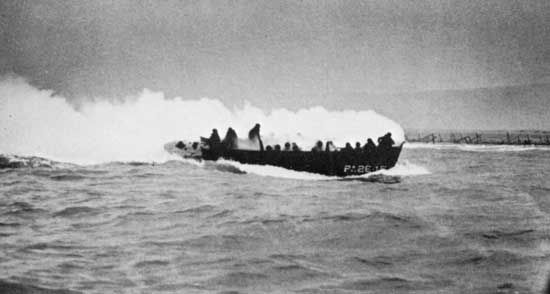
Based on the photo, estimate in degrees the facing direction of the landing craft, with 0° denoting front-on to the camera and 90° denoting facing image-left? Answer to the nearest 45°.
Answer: approximately 270°
